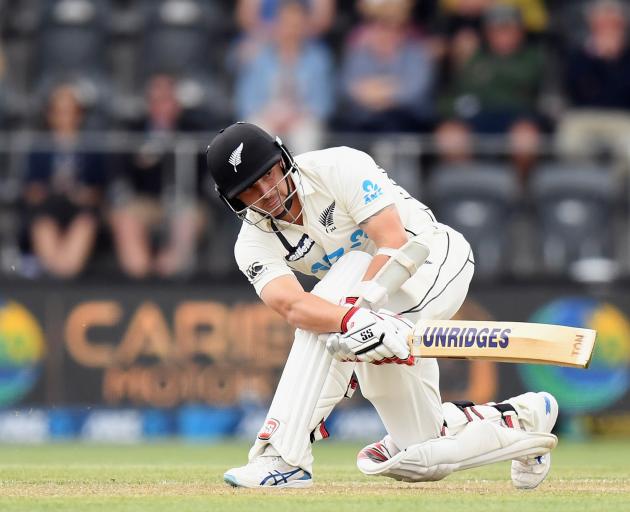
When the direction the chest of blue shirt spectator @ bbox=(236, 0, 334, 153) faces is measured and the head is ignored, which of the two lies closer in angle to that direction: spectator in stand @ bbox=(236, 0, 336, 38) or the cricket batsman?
the cricket batsman

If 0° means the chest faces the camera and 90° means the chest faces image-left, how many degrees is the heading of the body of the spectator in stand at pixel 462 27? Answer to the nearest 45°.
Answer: approximately 0°

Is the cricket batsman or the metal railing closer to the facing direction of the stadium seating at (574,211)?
the cricket batsman

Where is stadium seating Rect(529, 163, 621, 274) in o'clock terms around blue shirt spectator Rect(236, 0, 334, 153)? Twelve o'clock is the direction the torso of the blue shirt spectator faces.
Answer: The stadium seating is roughly at 10 o'clock from the blue shirt spectator.

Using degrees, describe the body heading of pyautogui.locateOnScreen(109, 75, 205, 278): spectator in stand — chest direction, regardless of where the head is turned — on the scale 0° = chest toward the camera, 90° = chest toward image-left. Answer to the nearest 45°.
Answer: approximately 0°

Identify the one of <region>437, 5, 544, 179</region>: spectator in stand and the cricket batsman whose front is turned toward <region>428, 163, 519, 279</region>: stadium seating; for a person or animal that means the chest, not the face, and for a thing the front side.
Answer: the spectator in stand

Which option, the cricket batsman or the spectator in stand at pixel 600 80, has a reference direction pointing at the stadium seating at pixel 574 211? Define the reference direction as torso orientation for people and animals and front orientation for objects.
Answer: the spectator in stand

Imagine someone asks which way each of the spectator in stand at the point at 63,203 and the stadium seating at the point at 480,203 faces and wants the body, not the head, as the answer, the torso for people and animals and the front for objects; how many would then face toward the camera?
2

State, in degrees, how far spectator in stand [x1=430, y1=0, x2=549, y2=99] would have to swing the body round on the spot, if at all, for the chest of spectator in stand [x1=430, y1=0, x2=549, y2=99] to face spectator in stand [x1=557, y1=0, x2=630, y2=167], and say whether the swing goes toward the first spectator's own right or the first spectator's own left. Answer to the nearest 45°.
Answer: approximately 90° to the first spectator's own left
